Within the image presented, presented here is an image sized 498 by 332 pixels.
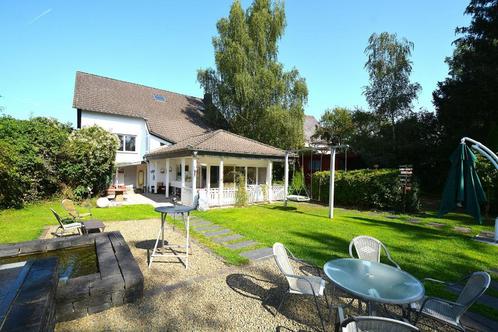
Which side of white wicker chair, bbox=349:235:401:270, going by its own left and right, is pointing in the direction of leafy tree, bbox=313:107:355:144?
back

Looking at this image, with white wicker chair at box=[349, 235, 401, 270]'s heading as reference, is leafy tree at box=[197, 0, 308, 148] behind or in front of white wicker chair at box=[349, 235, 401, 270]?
behind

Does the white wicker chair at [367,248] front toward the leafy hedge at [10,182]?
no

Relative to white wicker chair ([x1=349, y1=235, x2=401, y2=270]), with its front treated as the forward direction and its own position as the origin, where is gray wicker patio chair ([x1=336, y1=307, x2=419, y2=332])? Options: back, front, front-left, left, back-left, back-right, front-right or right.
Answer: front

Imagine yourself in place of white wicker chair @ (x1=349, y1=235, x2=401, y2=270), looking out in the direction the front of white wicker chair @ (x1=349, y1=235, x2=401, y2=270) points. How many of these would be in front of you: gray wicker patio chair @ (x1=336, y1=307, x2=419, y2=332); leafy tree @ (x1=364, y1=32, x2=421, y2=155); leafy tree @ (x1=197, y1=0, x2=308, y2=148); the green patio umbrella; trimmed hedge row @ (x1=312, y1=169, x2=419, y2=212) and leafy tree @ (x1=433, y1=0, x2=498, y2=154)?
1

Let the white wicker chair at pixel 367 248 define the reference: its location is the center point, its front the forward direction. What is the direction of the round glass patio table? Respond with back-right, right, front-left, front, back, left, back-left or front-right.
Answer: front

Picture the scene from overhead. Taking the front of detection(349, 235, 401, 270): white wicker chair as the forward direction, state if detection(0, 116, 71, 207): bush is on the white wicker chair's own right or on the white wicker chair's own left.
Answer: on the white wicker chair's own right

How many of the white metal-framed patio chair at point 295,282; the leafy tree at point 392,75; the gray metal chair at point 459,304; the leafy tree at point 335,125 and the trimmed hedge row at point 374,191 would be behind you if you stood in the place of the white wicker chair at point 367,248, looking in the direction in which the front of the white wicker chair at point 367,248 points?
3

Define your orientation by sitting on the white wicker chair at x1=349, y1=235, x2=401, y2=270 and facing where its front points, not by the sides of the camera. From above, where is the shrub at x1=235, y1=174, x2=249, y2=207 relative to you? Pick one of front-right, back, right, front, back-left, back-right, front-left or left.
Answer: back-right

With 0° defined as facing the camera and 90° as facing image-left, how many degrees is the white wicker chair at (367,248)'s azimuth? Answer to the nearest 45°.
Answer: approximately 0°

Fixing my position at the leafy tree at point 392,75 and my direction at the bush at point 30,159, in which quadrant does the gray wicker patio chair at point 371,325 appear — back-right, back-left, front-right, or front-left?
front-left

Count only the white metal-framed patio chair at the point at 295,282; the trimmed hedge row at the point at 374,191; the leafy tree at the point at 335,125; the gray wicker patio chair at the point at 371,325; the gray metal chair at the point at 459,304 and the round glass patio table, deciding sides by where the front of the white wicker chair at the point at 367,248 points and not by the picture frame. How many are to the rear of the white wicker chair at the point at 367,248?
2

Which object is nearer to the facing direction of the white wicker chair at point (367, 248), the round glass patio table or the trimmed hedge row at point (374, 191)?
the round glass patio table

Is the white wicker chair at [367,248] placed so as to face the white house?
no

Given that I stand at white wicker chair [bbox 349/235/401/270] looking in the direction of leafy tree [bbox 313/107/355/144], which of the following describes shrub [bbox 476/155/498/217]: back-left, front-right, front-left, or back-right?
front-right

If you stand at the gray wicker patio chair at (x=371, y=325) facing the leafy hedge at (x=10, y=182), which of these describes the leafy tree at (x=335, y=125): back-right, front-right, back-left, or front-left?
front-right

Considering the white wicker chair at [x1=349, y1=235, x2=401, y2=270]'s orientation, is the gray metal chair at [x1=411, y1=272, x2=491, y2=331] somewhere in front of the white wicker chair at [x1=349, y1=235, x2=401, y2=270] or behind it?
in front

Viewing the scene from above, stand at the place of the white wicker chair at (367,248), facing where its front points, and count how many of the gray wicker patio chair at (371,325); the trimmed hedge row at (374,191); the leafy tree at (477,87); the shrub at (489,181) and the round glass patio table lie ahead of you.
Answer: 2

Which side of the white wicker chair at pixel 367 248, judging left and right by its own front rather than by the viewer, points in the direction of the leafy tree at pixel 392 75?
back

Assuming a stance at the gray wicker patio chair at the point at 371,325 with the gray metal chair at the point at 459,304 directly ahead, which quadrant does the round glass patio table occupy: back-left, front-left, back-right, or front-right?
front-left
